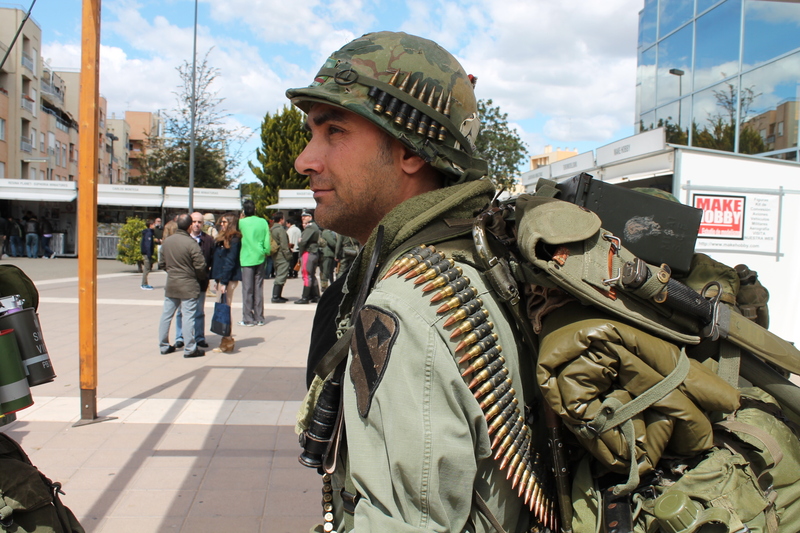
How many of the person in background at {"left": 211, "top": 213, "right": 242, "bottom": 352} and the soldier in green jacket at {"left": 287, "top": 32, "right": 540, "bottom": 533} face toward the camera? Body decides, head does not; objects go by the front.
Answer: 0

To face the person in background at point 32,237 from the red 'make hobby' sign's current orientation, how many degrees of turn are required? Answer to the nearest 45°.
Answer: approximately 90° to its right

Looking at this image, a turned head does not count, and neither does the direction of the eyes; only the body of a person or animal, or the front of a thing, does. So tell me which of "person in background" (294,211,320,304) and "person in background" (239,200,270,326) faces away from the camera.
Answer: "person in background" (239,200,270,326)

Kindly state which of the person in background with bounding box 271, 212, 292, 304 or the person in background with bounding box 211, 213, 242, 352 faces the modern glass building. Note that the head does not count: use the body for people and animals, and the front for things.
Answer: the person in background with bounding box 271, 212, 292, 304

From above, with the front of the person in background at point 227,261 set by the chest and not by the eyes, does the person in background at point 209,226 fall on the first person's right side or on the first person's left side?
on the first person's right side

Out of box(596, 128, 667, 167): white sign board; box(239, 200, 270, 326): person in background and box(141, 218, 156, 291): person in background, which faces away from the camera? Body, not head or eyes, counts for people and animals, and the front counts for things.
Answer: box(239, 200, 270, 326): person in background

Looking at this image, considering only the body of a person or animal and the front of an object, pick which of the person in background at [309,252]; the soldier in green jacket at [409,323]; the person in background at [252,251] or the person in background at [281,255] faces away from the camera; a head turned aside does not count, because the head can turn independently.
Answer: the person in background at [252,251]

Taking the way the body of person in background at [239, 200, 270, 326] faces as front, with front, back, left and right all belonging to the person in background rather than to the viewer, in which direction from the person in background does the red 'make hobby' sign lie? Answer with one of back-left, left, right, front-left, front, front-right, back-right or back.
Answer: back-right

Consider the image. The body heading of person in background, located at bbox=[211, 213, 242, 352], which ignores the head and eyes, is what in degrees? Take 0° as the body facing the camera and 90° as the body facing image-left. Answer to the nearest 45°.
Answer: approximately 90°

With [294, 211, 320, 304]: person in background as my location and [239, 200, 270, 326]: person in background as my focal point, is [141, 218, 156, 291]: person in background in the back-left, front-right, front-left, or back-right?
back-right
